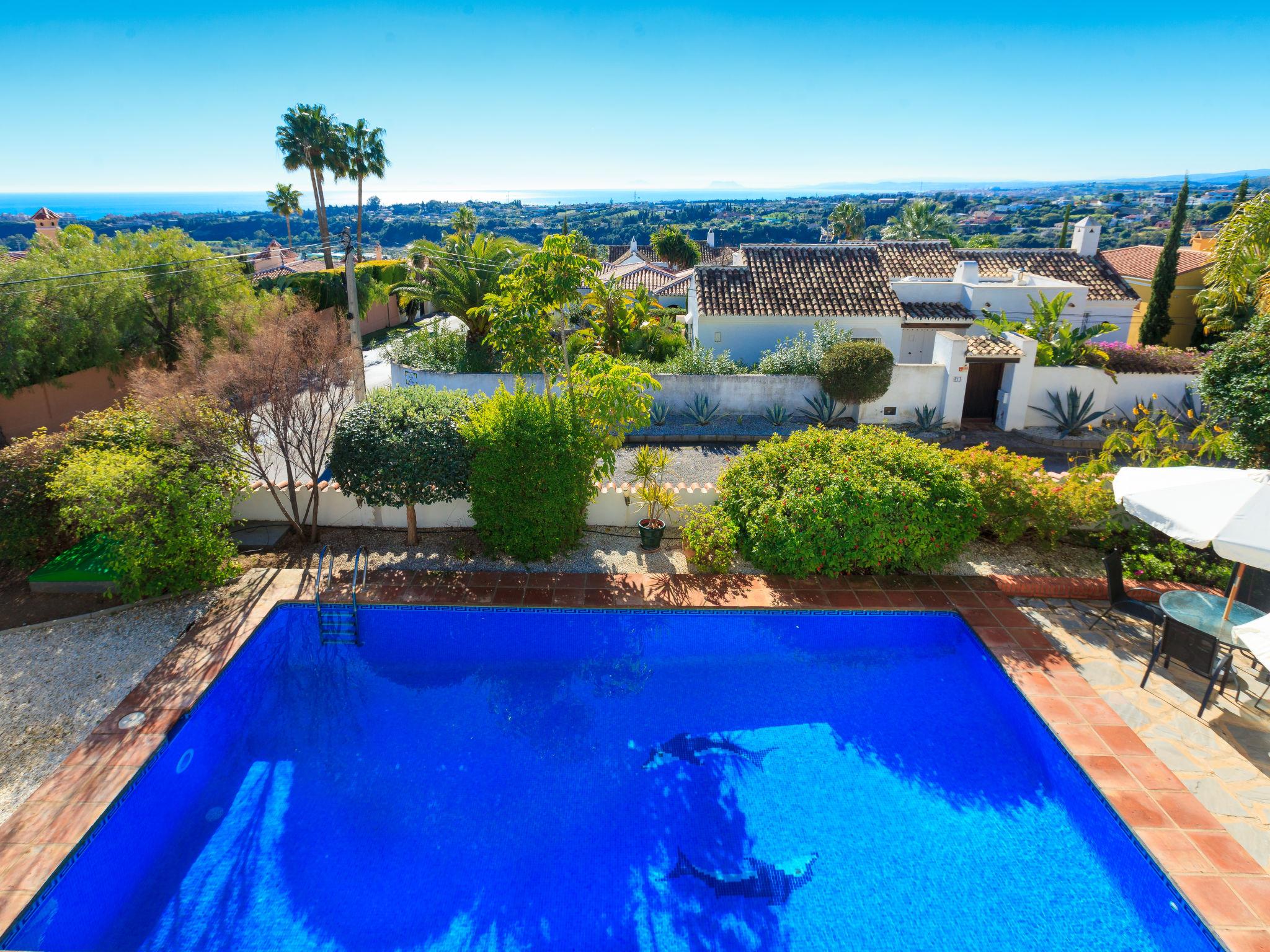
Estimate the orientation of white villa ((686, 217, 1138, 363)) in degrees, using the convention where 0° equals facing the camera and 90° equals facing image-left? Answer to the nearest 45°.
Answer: approximately 0°

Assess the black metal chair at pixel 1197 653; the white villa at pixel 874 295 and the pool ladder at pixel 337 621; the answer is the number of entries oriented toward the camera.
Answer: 2

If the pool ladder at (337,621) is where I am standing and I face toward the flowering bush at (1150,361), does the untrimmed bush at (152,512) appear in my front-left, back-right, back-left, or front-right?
back-left

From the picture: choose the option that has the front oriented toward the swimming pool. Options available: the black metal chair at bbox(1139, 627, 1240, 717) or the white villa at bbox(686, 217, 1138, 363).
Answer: the white villa

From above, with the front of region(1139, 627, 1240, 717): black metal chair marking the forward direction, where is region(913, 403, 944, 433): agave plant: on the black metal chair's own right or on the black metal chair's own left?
on the black metal chair's own left

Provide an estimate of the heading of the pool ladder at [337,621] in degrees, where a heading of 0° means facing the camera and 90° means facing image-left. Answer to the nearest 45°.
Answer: approximately 0°

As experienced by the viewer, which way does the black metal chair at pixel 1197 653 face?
facing away from the viewer and to the right of the viewer

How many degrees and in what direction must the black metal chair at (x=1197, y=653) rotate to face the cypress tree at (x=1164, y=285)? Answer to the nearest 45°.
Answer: approximately 45° to its left

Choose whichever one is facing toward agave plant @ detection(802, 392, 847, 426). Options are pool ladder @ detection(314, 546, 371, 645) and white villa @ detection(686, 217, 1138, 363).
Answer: the white villa

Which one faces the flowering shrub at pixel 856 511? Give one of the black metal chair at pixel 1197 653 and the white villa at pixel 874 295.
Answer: the white villa

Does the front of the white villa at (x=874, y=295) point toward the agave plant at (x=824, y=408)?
yes

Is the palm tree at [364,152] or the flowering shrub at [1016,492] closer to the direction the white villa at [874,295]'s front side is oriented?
the flowering shrub

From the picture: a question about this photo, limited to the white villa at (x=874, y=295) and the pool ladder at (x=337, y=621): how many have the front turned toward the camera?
2

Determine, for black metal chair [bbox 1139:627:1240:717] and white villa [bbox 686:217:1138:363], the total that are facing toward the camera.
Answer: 1

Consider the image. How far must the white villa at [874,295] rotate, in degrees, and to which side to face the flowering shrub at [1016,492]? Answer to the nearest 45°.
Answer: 0° — it already faces it
